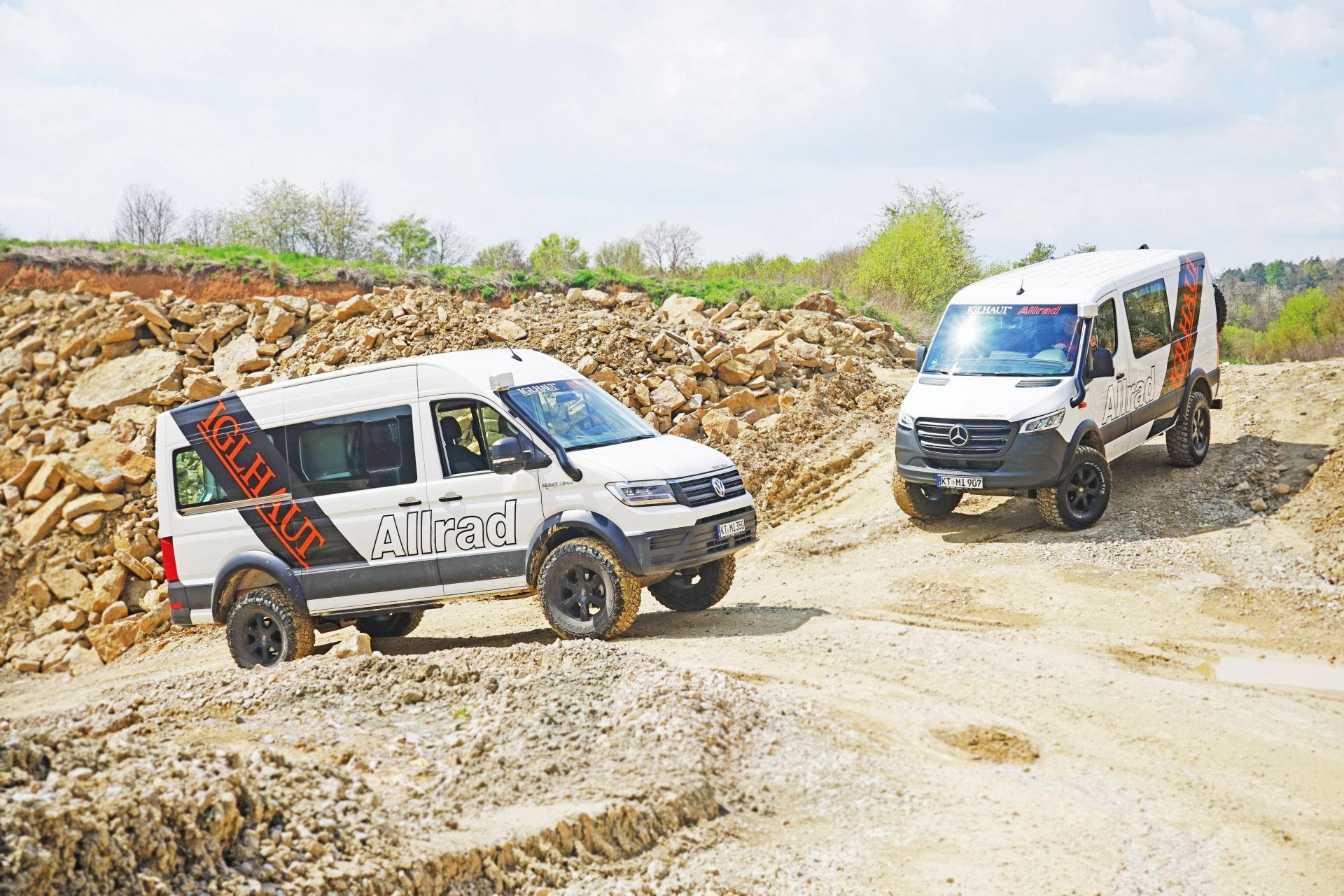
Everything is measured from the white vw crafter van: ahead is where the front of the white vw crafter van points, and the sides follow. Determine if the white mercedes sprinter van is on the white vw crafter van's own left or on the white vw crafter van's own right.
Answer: on the white vw crafter van's own left

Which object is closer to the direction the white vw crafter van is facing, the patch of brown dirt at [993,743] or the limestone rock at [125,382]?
the patch of brown dirt

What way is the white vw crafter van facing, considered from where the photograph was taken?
facing the viewer and to the right of the viewer

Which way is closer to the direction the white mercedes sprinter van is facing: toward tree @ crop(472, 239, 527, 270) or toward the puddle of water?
the puddle of water

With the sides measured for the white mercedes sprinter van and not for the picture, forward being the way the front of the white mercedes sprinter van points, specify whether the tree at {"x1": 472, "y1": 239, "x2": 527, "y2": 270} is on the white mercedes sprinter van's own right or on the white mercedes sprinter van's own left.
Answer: on the white mercedes sprinter van's own right

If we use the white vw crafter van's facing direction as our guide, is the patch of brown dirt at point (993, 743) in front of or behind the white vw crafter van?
in front

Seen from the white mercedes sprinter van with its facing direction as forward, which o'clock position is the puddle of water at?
The puddle of water is roughly at 10 o'clock from the white mercedes sprinter van.

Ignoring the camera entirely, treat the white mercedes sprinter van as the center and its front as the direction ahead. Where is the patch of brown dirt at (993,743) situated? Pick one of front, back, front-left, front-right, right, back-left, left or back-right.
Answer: front-left

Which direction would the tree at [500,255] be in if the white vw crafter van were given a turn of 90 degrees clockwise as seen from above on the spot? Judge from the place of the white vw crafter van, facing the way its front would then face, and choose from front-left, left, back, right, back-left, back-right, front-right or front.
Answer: back-right

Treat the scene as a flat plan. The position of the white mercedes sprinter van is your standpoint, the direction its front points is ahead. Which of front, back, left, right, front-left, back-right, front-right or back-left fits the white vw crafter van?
front
